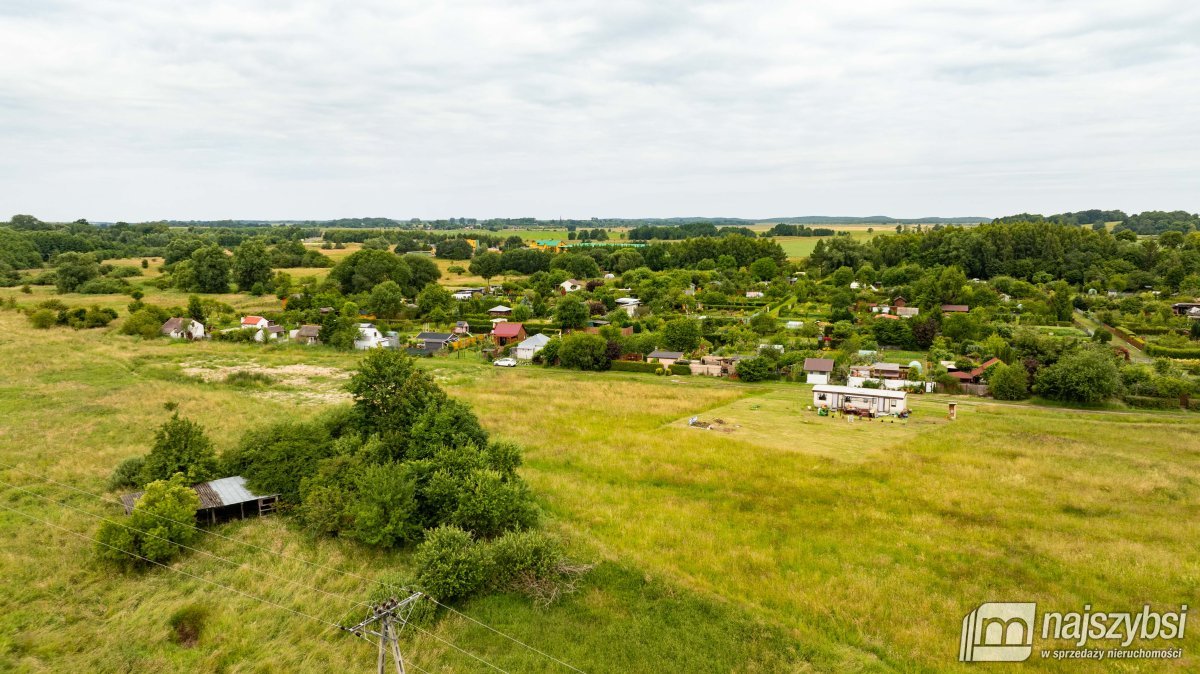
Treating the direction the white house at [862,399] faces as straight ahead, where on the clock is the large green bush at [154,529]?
The large green bush is roughly at 1 o'clock from the white house.

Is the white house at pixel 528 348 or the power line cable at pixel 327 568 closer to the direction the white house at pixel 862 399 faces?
the power line cable

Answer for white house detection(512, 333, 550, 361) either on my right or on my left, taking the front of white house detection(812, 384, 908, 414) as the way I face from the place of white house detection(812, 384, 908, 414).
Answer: on my right

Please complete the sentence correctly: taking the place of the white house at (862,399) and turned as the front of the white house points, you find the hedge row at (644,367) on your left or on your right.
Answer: on your right

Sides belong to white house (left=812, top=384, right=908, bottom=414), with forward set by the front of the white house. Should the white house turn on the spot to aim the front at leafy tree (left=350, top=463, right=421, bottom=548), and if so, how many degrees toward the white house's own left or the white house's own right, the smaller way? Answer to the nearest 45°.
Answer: approximately 45° to the white house's own right

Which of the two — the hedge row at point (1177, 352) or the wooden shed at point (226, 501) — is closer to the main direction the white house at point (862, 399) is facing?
the wooden shed

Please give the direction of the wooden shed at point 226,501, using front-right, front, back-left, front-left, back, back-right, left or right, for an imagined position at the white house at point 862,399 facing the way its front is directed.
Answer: front-right

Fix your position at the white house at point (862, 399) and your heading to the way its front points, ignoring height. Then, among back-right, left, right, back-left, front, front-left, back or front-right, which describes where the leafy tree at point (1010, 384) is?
back-left

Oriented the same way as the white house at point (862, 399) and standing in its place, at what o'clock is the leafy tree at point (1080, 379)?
The leafy tree is roughly at 8 o'clock from the white house.

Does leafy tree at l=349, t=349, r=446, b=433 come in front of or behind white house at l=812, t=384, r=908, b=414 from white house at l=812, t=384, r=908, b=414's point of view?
in front

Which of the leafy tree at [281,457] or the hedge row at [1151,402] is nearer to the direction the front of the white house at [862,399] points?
the leafy tree

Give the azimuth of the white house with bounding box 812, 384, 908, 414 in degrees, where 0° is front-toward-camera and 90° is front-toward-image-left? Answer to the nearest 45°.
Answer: approximately 0°

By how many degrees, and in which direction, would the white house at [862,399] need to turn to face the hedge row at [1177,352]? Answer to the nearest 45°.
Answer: approximately 135° to its left

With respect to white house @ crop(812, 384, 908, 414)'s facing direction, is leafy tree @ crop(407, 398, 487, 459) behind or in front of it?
in front
